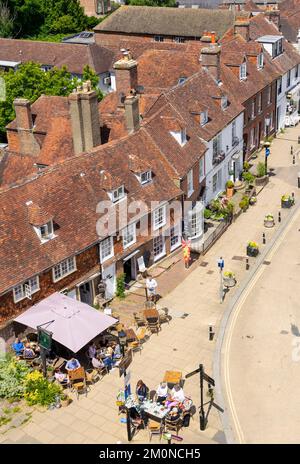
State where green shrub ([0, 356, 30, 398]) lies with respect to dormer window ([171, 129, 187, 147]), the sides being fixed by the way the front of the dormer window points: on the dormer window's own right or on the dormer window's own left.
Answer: on the dormer window's own right

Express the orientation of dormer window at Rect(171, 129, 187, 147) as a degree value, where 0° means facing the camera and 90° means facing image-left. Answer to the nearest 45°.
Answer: approximately 315°

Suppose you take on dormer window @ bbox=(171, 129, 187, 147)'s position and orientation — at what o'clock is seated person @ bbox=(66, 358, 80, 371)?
The seated person is roughly at 2 o'clock from the dormer window.

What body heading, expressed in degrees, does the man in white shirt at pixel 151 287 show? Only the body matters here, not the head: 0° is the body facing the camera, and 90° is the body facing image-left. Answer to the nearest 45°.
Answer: approximately 0°

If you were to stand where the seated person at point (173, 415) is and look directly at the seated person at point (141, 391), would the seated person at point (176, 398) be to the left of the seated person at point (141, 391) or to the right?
right

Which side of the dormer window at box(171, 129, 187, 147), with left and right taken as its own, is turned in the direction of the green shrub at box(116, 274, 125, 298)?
right

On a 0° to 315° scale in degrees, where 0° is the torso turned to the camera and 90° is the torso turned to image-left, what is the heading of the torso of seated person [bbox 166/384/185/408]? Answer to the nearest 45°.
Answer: approximately 45°
